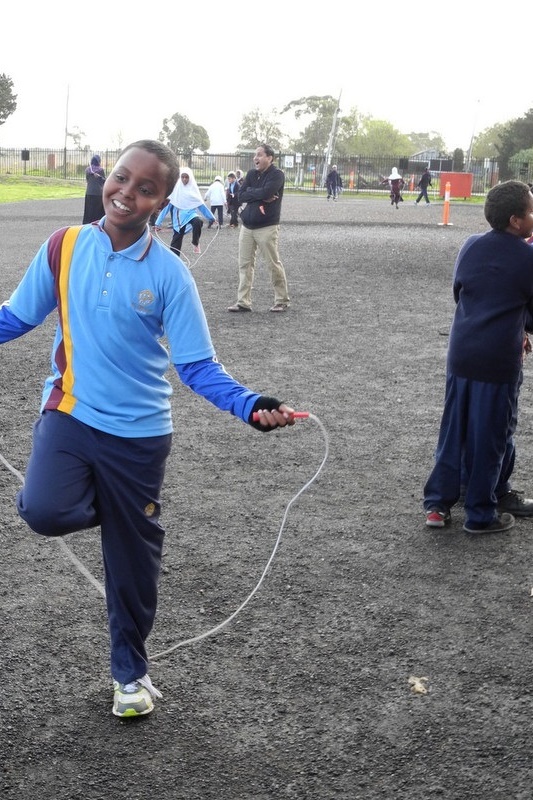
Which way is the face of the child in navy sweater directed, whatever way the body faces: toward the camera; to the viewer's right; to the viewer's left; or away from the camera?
to the viewer's right

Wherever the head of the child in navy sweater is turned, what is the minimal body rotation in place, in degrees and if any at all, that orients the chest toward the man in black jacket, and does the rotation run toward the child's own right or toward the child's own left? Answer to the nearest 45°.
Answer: approximately 45° to the child's own left

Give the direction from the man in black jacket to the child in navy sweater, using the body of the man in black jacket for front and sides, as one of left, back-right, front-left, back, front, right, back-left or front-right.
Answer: front-left

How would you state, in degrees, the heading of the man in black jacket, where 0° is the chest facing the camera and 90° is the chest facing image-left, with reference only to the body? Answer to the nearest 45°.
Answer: approximately 45°

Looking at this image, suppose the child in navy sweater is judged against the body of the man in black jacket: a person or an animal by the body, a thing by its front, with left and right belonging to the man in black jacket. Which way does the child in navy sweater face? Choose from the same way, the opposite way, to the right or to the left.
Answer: the opposite way

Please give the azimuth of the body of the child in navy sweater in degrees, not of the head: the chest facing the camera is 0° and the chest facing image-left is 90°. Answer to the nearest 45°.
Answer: approximately 225°
